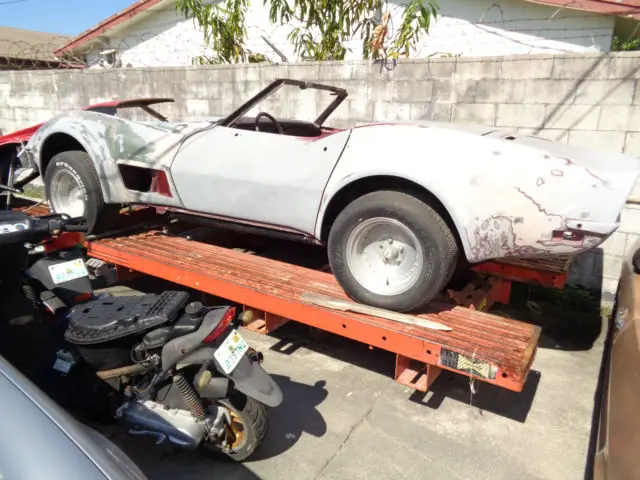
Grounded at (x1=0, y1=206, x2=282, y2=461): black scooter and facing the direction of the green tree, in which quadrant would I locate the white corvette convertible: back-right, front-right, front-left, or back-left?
front-right

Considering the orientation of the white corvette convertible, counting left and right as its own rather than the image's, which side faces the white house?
right

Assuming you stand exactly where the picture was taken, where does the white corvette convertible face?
facing away from the viewer and to the left of the viewer

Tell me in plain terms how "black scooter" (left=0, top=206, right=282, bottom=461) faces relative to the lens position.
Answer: facing away from the viewer and to the left of the viewer

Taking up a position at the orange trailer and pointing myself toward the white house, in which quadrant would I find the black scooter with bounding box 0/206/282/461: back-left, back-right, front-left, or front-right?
back-left

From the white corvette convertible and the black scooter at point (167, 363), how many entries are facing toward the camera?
0

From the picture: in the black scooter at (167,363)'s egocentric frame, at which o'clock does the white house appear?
The white house is roughly at 3 o'clock from the black scooter.

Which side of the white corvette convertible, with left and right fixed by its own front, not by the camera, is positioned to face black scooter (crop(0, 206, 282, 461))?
left
